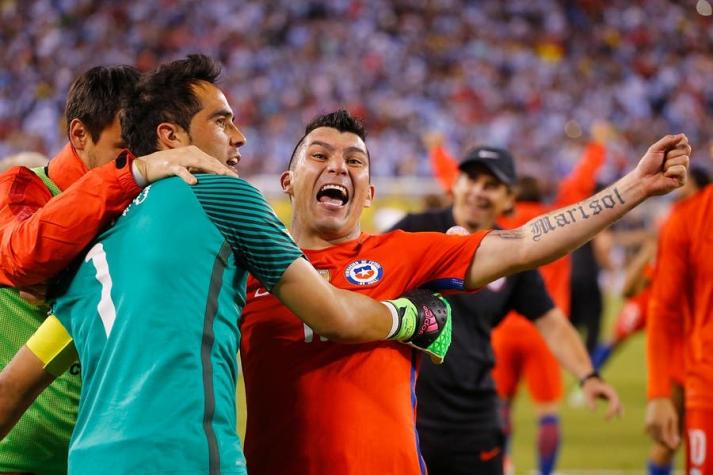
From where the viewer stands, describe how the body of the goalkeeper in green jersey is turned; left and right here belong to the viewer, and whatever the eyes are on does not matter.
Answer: facing away from the viewer and to the right of the viewer

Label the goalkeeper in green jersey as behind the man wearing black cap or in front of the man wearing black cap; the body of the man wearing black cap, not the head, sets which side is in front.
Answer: in front

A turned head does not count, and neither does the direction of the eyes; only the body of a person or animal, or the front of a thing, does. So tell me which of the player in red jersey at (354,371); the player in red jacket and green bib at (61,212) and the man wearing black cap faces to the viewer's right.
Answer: the player in red jacket and green bib

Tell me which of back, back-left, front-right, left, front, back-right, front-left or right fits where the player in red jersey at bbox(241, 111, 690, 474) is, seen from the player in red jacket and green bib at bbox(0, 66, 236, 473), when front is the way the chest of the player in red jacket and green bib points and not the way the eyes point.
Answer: front

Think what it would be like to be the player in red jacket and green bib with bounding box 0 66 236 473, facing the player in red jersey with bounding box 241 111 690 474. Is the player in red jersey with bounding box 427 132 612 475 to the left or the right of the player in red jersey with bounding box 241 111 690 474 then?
left

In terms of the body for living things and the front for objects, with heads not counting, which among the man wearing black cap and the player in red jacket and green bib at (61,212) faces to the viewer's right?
the player in red jacket and green bib

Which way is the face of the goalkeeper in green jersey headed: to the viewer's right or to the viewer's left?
to the viewer's right

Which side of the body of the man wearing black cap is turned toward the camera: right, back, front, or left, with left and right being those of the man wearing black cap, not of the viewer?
front

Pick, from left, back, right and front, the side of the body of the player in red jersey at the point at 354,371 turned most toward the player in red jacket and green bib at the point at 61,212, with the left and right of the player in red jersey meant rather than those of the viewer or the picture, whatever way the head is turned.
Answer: right
